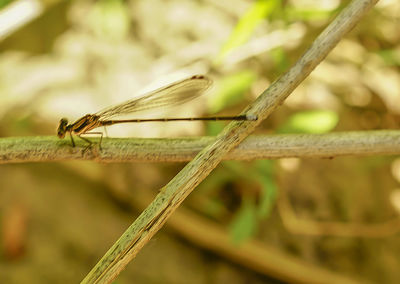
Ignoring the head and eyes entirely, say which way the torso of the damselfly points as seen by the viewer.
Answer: to the viewer's left

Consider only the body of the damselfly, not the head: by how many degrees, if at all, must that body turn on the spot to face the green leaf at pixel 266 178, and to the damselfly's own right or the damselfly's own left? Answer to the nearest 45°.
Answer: approximately 180°

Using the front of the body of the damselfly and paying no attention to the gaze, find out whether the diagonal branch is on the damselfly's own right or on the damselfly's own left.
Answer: on the damselfly's own left

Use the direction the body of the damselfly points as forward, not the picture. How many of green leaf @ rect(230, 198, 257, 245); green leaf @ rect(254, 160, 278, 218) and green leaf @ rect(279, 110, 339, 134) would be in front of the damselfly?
0
